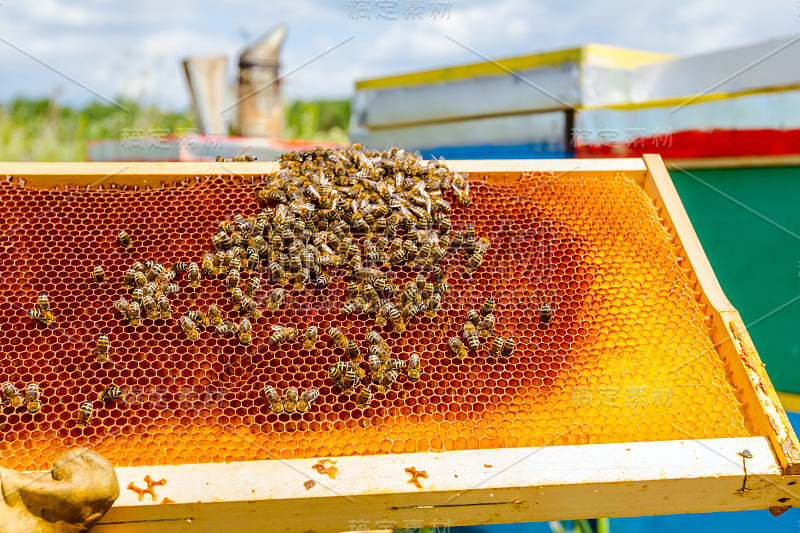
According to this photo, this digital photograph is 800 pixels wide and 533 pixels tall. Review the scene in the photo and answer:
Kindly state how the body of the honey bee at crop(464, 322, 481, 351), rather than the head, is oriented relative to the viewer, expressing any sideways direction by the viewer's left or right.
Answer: facing away from the viewer

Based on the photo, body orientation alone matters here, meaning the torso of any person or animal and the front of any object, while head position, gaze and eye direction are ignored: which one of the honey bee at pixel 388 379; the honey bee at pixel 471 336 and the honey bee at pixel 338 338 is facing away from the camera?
the honey bee at pixel 471 336

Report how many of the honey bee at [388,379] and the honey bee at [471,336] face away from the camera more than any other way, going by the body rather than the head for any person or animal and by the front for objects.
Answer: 1

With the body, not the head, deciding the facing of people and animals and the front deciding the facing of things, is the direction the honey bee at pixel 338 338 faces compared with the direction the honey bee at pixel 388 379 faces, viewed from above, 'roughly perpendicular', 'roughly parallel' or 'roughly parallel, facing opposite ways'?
roughly perpendicular

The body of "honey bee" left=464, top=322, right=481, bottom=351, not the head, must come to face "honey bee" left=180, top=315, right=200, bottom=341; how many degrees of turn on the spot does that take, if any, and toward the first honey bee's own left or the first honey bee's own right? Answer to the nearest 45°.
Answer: approximately 90° to the first honey bee's own left

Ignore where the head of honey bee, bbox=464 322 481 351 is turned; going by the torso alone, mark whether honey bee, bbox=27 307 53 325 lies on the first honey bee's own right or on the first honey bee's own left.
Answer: on the first honey bee's own left

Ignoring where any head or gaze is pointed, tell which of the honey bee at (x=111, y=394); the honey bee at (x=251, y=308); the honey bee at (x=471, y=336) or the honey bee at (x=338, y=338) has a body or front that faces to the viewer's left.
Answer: the honey bee at (x=111, y=394)

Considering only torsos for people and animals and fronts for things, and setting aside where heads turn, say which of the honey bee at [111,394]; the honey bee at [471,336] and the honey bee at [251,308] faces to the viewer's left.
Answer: the honey bee at [111,394]

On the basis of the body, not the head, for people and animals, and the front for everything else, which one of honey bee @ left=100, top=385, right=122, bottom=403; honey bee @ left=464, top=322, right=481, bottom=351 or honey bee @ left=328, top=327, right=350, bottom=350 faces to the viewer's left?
honey bee @ left=100, top=385, right=122, bottom=403
